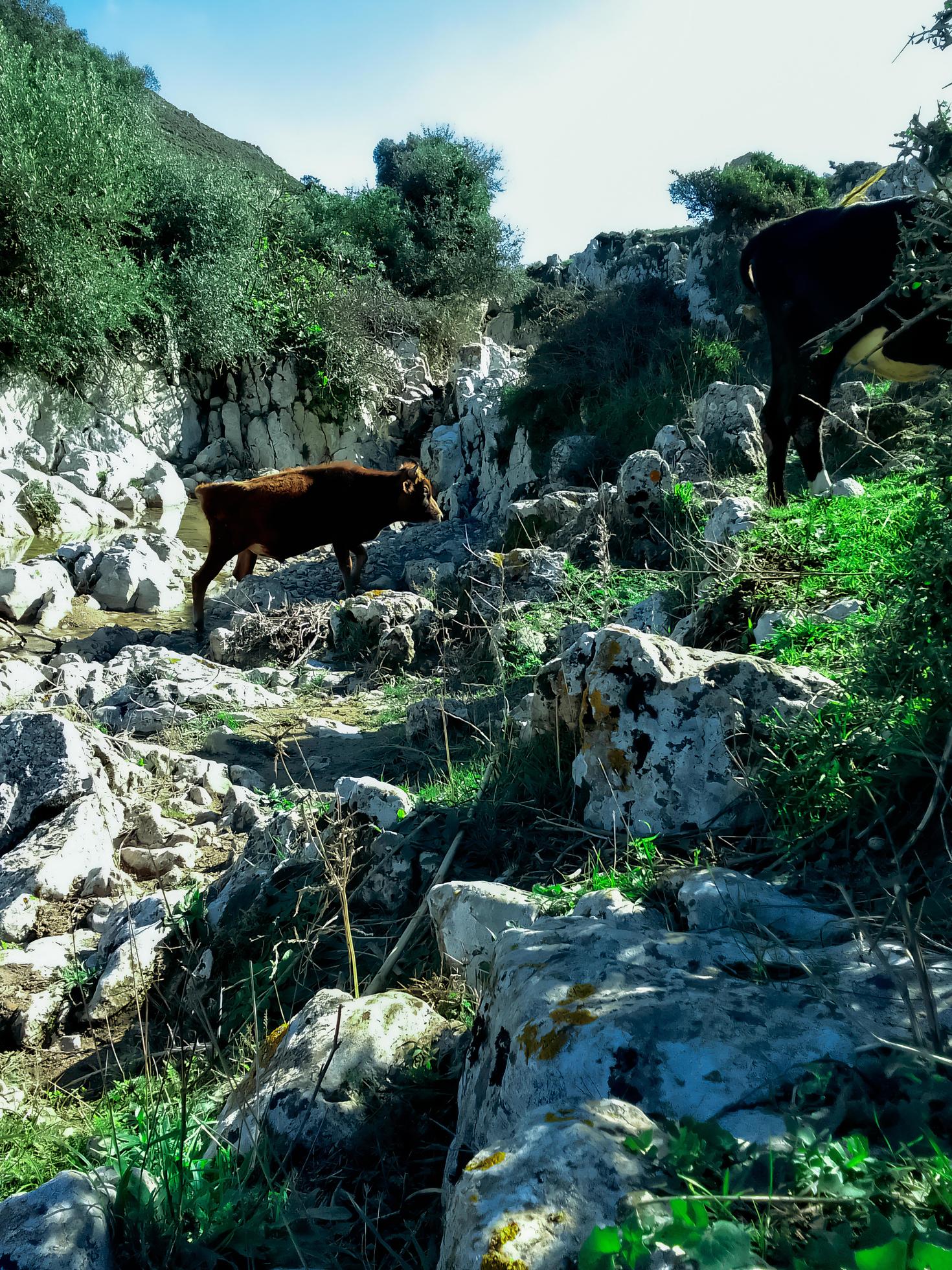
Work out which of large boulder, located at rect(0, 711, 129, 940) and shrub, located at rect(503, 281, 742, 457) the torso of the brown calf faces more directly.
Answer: the shrub

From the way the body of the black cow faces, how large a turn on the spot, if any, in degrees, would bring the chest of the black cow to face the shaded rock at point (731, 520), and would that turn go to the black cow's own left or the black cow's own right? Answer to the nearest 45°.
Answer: approximately 135° to the black cow's own right

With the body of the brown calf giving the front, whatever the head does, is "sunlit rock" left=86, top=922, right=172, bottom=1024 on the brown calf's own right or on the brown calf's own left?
on the brown calf's own right

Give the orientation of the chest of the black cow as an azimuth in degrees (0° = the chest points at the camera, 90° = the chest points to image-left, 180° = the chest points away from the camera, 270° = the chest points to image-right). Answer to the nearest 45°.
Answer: approximately 270°

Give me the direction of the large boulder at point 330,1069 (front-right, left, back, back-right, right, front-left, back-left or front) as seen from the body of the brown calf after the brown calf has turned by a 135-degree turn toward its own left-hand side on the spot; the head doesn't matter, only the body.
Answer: back-left

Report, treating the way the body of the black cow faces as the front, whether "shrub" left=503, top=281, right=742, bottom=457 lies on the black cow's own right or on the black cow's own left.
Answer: on the black cow's own left

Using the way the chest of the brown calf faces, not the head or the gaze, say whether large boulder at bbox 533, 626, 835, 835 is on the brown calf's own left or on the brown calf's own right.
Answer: on the brown calf's own right

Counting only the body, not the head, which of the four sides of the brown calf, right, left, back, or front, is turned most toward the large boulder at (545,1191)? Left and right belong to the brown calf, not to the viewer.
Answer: right

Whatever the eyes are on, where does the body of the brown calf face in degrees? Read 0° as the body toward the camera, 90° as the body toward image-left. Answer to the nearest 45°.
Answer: approximately 270°

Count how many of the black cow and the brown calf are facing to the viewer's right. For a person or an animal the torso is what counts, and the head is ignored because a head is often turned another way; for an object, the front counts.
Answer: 2
